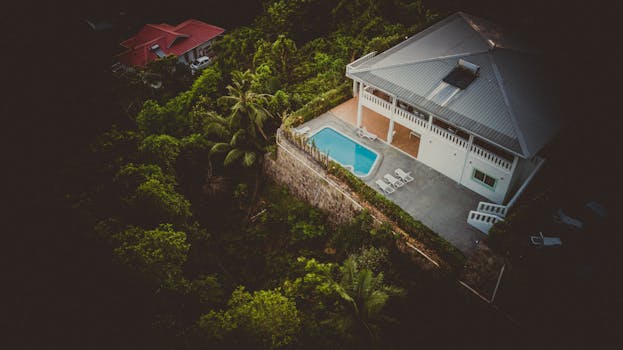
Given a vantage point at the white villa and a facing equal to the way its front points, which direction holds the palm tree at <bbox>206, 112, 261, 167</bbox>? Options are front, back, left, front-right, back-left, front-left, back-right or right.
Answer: front-right

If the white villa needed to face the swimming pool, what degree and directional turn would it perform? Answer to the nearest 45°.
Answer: approximately 45° to its right

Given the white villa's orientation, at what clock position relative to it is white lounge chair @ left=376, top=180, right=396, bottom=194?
The white lounge chair is roughly at 12 o'clock from the white villa.

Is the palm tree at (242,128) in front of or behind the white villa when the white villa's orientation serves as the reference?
in front

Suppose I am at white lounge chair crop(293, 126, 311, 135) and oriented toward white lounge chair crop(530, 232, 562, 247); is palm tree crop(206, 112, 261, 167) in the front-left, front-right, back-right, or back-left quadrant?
back-right

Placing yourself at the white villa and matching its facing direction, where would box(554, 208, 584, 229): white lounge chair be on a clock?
The white lounge chair is roughly at 9 o'clock from the white villa.

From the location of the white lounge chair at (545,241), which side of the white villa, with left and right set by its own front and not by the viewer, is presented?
left

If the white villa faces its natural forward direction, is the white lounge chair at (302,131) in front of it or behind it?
in front

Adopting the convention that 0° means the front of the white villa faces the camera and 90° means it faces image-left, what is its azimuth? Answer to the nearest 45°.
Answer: approximately 45°

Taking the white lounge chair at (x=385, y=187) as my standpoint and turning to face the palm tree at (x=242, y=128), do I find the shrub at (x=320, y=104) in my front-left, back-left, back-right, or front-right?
front-right

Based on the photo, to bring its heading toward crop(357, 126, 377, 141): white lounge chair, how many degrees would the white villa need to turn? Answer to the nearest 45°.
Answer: approximately 45° to its right

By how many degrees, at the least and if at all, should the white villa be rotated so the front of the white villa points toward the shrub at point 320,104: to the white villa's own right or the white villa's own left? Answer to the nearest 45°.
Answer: approximately 45° to the white villa's own right

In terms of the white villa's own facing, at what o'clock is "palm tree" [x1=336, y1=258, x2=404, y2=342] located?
The palm tree is roughly at 11 o'clock from the white villa.
